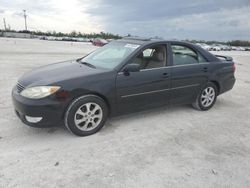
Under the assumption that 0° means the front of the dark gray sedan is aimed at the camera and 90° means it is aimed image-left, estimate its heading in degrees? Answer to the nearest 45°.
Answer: approximately 45°
